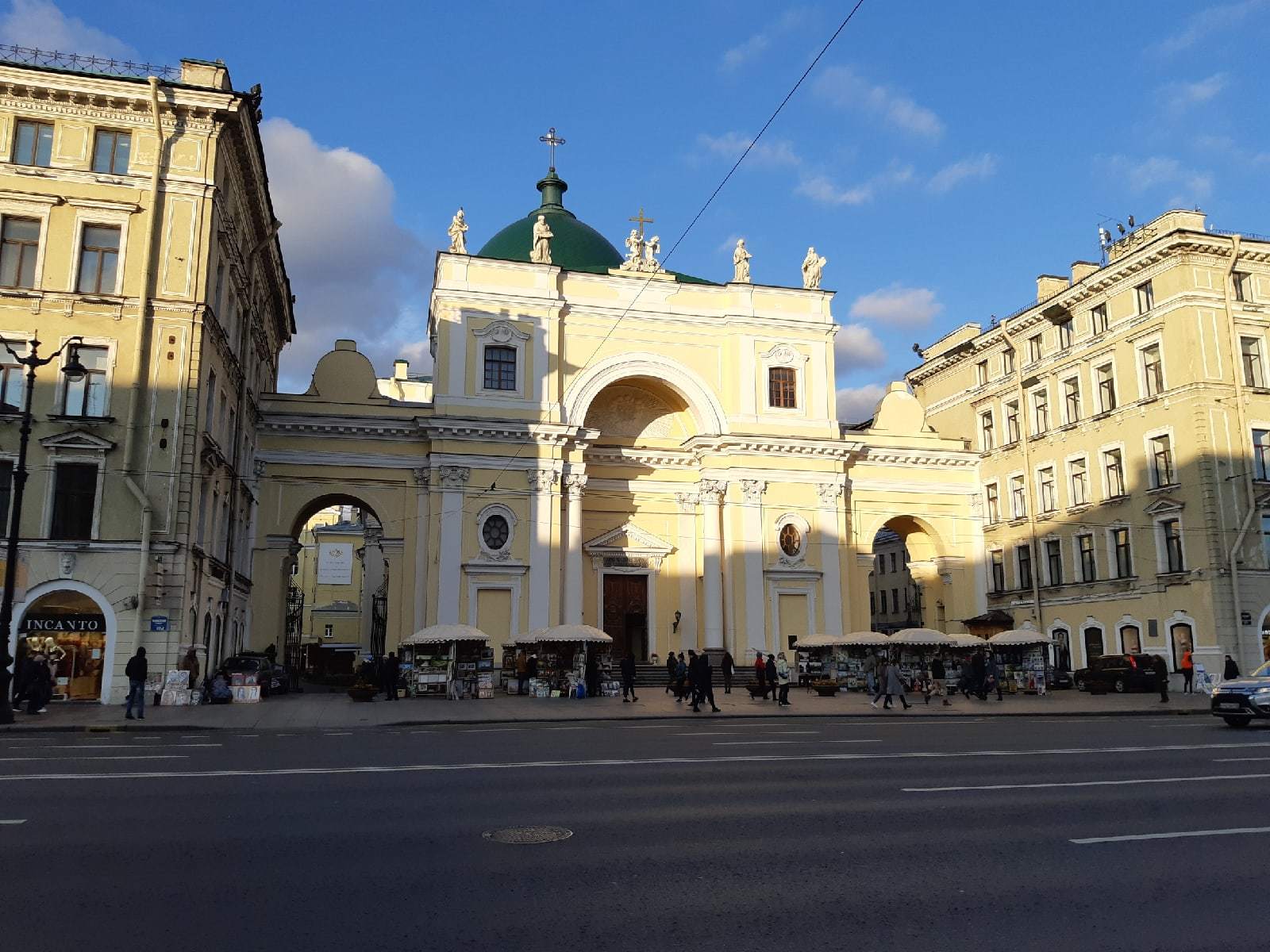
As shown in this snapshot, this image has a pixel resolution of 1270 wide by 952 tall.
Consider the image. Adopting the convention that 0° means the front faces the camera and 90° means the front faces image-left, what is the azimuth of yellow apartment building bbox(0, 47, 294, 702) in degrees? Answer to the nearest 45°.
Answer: approximately 0°

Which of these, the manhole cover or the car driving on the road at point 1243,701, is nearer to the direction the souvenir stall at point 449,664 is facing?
the manhole cover
